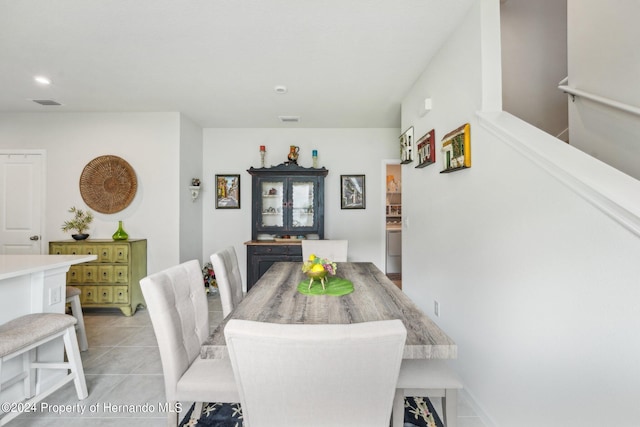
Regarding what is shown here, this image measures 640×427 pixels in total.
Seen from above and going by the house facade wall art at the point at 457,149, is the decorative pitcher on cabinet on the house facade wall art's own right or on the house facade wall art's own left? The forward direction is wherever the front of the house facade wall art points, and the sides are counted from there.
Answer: on the house facade wall art's own right

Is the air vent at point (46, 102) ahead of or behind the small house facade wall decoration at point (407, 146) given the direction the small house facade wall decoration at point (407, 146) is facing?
ahead

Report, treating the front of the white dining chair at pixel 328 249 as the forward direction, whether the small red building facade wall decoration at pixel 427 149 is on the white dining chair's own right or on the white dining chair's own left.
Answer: on the white dining chair's own left

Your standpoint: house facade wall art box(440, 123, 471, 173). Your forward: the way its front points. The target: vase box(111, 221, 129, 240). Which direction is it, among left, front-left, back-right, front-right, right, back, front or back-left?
front-right

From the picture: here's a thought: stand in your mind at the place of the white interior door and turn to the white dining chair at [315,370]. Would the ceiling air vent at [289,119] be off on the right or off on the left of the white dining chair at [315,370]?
left

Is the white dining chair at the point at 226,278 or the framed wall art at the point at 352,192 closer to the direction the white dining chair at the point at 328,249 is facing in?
the white dining chair

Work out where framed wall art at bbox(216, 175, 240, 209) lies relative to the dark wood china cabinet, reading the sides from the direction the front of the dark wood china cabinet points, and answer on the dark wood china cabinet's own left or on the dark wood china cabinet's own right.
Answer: on the dark wood china cabinet's own right

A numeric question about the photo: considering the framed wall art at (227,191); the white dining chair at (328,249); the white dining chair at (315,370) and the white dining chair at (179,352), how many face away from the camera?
1

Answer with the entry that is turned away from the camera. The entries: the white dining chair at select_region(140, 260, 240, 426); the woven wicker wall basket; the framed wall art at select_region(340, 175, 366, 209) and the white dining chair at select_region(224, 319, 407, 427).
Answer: the white dining chair at select_region(224, 319, 407, 427)

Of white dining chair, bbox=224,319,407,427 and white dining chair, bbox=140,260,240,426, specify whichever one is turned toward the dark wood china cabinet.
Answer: white dining chair, bbox=224,319,407,427
